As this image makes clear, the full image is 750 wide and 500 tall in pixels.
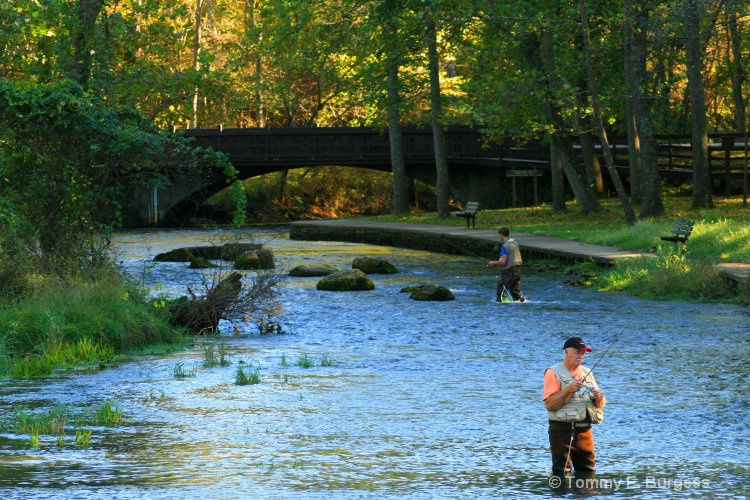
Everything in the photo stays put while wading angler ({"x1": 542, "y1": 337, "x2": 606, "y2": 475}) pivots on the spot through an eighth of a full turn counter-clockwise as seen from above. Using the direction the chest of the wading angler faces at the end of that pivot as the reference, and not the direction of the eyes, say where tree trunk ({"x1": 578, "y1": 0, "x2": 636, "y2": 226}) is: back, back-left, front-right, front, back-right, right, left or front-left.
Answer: left

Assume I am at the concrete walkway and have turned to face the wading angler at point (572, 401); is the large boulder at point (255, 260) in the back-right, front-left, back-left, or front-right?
front-right

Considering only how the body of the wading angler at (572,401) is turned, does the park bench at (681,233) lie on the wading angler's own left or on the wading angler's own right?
on the wading angler's own left

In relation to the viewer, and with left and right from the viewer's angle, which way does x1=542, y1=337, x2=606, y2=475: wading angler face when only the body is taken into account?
facing the viewer and to the right of the viewer

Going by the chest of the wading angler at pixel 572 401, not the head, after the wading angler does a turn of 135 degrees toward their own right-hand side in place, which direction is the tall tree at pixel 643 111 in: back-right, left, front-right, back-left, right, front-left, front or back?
right

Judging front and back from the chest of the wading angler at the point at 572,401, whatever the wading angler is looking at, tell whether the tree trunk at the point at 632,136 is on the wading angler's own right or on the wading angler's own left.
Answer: on the wading angler's own left

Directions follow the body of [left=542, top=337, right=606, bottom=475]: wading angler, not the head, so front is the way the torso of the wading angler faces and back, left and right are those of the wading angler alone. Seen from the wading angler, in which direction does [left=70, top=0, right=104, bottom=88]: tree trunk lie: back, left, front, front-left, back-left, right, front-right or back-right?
back

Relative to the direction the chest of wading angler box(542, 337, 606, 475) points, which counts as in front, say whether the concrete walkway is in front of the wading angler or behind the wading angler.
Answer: behind

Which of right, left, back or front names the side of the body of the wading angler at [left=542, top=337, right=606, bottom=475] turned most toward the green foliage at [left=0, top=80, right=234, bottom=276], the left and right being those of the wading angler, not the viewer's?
back

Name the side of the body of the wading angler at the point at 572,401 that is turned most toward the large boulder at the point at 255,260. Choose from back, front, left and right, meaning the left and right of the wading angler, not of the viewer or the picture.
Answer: back

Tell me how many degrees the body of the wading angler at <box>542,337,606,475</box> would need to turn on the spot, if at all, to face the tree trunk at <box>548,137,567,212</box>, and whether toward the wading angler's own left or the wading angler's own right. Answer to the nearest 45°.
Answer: approximately 135° to the wading angler's own left

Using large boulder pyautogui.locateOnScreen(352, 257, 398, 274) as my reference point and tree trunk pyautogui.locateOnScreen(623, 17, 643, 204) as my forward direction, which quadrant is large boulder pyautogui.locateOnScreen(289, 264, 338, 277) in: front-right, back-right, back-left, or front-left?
back-left
